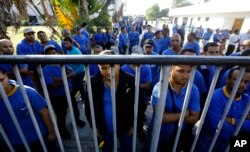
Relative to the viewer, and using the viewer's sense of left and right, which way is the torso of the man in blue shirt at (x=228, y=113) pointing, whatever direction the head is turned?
facing the viewer and to the right of the viewer

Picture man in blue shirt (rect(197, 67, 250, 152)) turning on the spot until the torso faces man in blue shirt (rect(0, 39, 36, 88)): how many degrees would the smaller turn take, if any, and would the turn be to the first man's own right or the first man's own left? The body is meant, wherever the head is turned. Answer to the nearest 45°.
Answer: approximately 135° to the first man's own right

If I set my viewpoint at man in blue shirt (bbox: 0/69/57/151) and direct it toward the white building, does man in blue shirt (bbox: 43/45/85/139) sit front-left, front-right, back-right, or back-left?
front-left

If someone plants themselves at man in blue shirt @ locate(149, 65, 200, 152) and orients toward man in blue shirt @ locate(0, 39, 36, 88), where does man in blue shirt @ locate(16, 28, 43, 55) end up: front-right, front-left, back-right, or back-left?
front-right

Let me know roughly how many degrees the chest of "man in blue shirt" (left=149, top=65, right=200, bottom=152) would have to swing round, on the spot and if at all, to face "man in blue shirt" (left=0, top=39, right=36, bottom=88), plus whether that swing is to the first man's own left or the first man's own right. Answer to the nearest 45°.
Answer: approximately 90° to the first man's own right

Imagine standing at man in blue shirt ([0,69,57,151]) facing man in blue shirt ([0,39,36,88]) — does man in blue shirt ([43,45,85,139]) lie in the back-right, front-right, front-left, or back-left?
front-right

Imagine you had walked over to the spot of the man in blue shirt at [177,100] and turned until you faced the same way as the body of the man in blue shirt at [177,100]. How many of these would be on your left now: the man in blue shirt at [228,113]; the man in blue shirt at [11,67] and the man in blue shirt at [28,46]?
1

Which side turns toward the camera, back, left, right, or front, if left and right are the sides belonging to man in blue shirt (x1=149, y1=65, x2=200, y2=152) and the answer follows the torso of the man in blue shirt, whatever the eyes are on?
front

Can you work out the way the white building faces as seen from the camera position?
facing the viewer and to the left of the viewer

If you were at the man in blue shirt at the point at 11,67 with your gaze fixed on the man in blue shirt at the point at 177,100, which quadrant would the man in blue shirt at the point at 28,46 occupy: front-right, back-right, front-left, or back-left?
back-left

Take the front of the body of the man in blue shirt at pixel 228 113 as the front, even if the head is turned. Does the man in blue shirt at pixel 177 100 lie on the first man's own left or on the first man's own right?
on the first man's own right

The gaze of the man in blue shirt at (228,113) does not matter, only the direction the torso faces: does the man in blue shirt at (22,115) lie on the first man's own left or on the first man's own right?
on the first man's own right

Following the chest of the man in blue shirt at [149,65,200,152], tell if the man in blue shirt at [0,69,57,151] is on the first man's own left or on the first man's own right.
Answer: on the first man's own right

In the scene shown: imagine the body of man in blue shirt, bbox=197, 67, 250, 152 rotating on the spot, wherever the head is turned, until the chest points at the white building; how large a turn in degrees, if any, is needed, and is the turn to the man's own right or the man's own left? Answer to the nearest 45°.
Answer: approximately 135° to the man's own left
